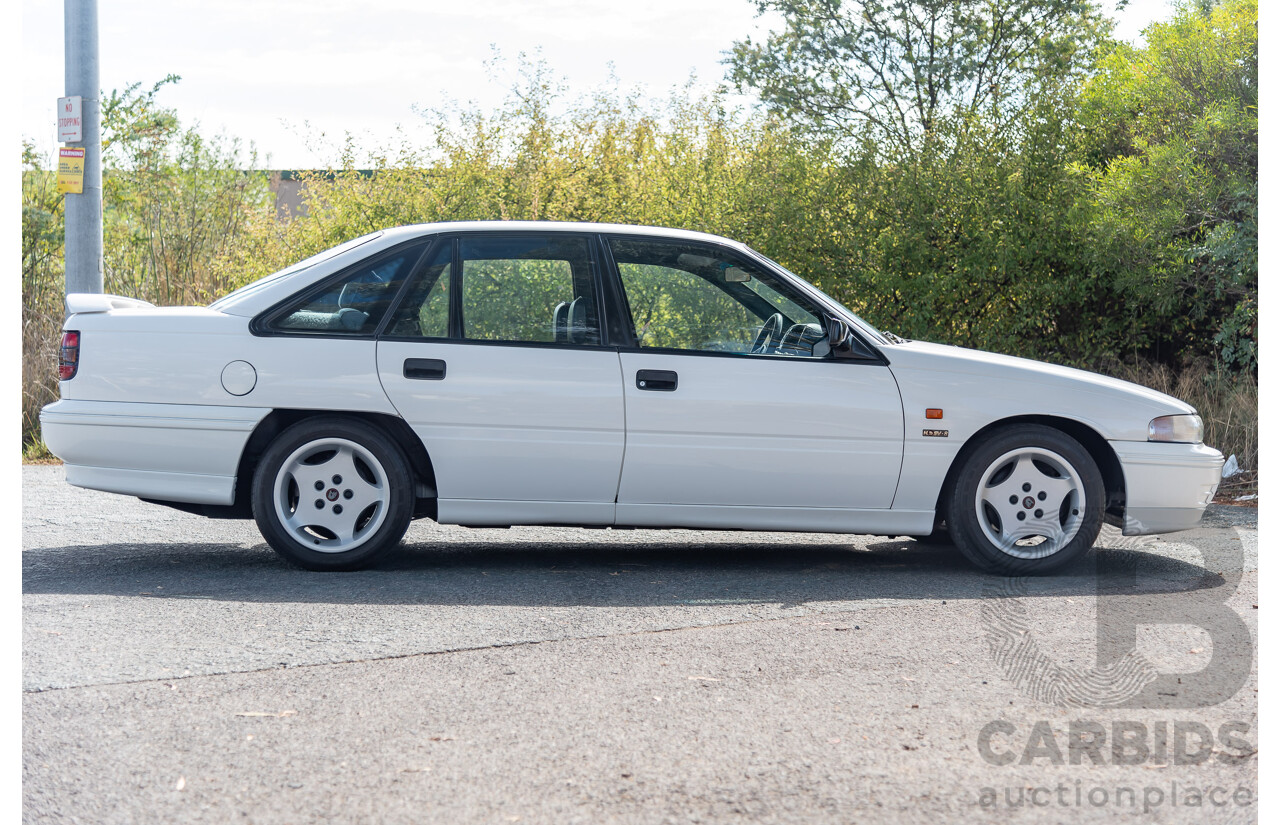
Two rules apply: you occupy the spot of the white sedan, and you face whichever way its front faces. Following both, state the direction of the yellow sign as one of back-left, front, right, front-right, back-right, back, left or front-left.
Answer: back-left

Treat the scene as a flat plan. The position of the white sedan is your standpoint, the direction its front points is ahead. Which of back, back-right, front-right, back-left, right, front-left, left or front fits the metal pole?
back-left

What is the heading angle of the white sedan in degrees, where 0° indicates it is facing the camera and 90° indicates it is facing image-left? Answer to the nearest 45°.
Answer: approximately 270°

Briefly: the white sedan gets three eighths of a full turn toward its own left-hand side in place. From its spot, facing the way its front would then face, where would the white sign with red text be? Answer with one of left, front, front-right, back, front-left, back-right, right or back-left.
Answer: front
